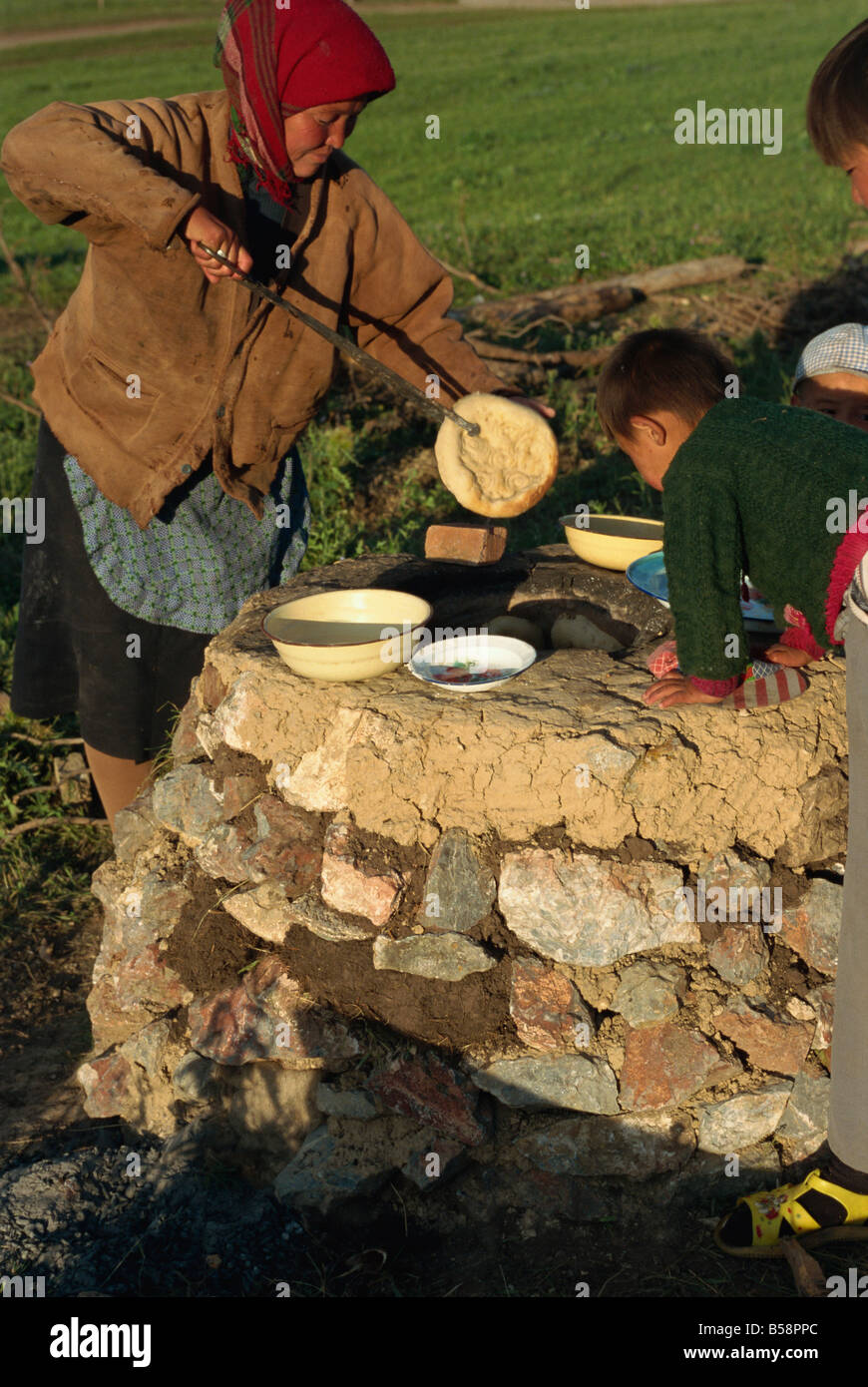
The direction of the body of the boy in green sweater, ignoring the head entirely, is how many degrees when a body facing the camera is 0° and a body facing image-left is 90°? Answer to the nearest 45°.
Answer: approximately 90°

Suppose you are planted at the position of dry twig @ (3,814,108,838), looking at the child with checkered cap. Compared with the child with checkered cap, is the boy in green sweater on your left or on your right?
right

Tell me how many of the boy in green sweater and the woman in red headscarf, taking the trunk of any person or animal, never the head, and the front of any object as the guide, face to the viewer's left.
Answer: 1

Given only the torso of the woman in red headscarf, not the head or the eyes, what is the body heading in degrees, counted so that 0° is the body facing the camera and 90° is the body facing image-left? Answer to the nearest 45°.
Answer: approximately 315°

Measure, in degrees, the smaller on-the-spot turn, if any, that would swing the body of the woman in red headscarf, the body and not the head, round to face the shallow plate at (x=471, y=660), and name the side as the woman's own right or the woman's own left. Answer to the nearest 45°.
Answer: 0° — they already face it
